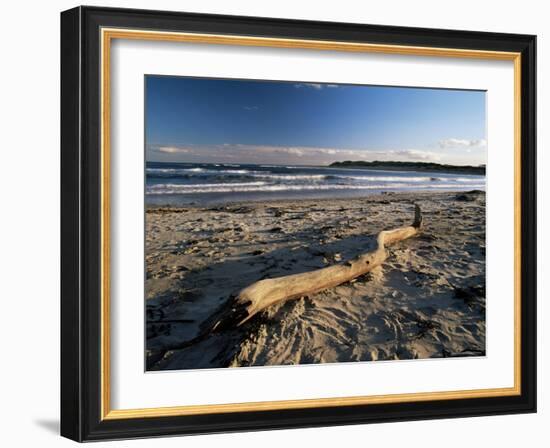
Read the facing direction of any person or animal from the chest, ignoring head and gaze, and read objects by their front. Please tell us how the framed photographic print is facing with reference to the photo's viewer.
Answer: facing the viewer and to the right of the viewer
